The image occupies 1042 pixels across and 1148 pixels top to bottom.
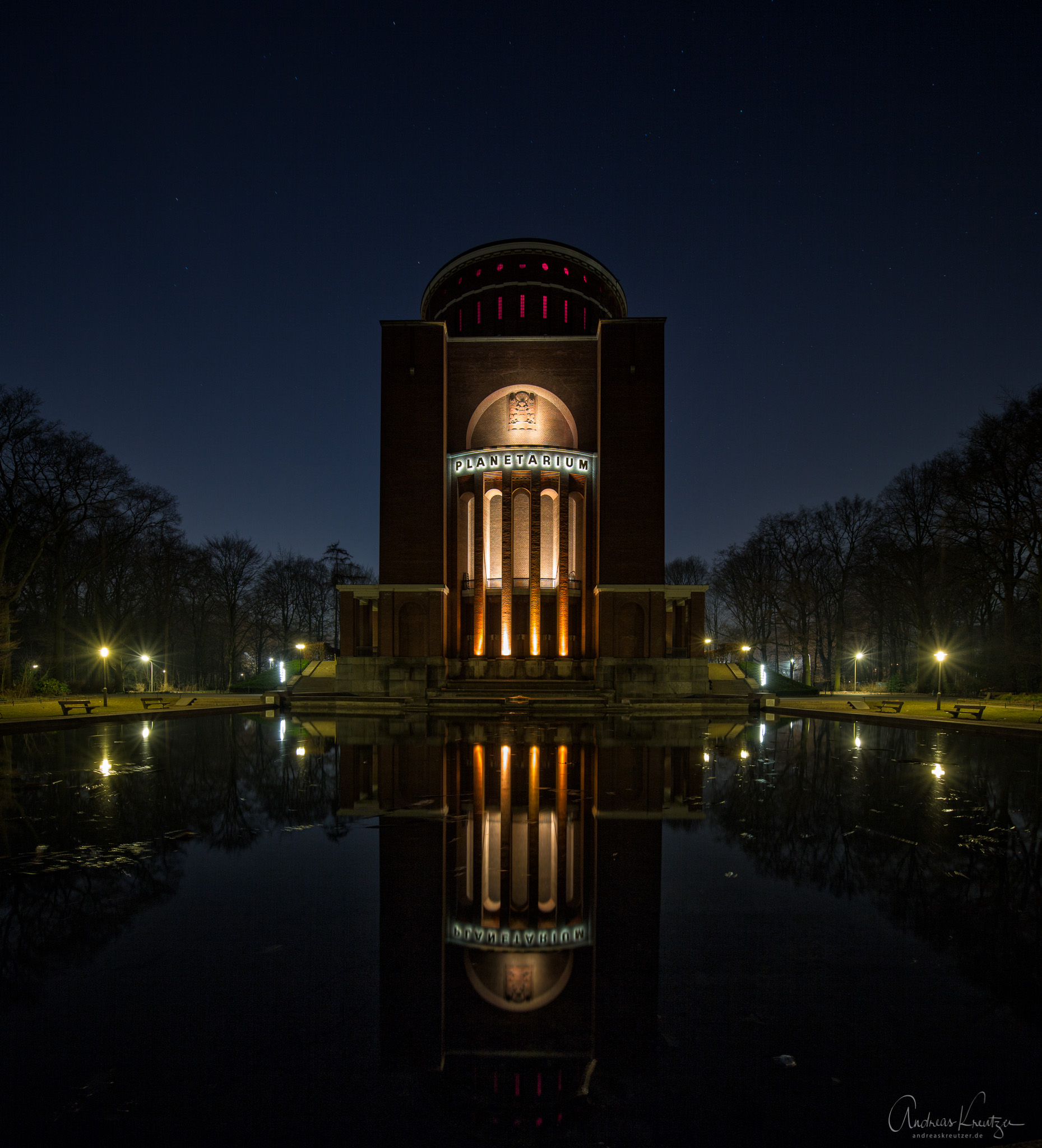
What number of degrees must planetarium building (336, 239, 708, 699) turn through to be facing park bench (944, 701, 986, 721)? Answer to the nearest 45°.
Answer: approximately 45° to its left

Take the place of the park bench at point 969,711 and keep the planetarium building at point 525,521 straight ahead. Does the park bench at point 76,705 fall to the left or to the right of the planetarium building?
left

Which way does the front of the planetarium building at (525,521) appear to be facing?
toward the camera

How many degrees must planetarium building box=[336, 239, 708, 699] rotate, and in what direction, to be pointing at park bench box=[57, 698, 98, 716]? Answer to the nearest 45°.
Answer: approximately 45° to its right
